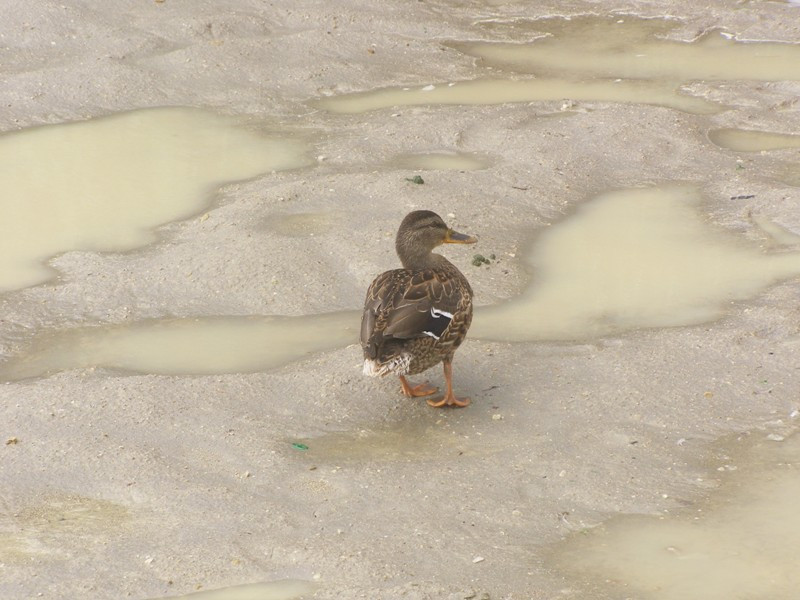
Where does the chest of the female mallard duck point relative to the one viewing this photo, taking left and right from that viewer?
facing away from the viewer and to the right of the viewer
